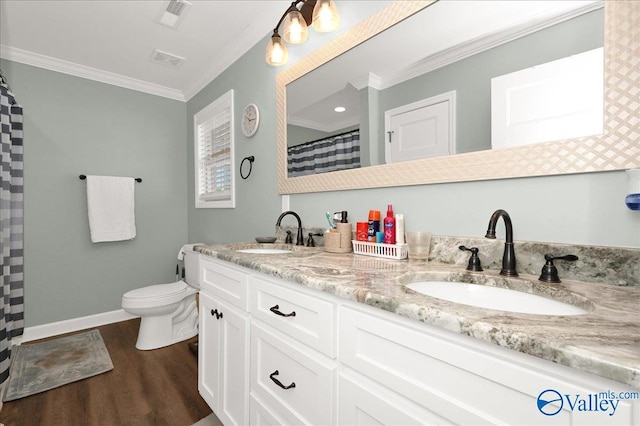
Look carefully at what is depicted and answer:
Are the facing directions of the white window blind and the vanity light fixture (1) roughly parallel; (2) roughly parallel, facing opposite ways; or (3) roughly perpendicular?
roughly parallel

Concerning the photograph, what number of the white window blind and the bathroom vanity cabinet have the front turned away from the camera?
0

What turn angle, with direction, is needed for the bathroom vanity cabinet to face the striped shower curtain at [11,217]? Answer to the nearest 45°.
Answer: approximately 45° to its right

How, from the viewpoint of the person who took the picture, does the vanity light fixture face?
facing the viewer and to the left of the viewer

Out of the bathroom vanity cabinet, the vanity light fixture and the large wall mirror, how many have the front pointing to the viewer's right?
0

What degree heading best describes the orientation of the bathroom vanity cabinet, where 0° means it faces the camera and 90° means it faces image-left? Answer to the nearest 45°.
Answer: approximately 45°

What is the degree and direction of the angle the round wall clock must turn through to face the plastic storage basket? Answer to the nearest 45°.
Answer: approximately 90° to its left

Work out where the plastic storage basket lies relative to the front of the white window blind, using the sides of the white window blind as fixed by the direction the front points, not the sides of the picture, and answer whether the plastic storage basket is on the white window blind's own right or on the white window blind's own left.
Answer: on the white window blind's own left

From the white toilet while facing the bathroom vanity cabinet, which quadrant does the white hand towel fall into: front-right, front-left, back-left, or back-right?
back-right
